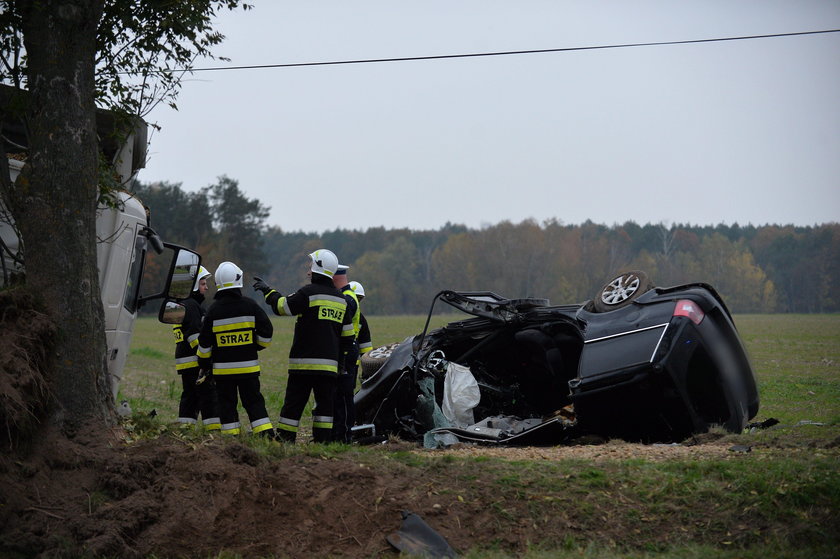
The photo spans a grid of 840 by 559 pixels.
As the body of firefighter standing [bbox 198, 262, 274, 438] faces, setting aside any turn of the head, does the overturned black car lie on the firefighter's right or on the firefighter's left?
on the firefighter's right

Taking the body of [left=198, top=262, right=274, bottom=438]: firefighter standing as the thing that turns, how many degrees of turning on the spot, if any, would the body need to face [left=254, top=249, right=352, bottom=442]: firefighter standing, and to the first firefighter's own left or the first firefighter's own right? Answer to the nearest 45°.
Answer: approximately 90° to the first firefighter's own right

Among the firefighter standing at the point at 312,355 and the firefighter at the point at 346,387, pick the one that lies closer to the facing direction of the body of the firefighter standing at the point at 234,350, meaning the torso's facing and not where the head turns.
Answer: the firefighter

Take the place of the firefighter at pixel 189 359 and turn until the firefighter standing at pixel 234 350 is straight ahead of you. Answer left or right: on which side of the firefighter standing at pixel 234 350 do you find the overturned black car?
left

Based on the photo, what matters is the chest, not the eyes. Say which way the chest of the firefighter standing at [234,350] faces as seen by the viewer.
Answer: away from the camera

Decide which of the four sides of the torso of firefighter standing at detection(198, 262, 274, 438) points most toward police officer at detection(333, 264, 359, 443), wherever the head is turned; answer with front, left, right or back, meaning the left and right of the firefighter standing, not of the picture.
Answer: right
